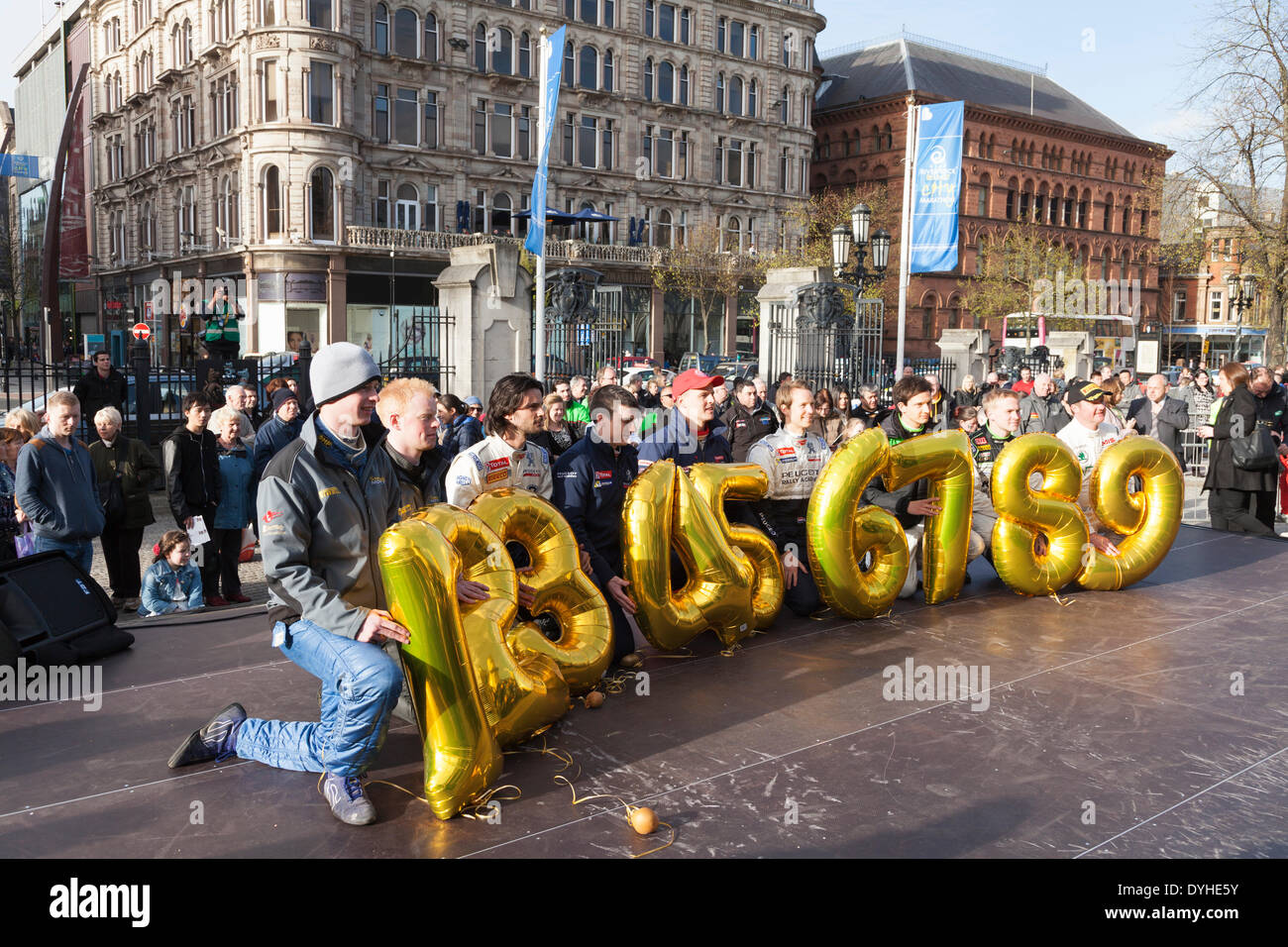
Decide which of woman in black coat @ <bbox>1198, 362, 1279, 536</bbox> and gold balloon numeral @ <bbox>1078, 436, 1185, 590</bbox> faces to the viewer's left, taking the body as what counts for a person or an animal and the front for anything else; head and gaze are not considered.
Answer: the woman in black coat

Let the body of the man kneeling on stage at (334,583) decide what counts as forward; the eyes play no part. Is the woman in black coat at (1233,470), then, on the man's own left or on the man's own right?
on the man's own left

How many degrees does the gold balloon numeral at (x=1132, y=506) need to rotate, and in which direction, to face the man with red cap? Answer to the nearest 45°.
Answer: approximately 45° to its right

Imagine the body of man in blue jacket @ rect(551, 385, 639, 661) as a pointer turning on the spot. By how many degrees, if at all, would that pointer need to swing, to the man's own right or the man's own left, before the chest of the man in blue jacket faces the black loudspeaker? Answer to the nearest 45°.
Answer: approximately 135° to the man's own right

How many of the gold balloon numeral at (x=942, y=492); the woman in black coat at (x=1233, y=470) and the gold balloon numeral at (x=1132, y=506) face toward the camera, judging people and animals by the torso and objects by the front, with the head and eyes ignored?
2

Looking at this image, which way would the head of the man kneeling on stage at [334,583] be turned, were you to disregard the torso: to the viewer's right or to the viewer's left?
to the viewer's right

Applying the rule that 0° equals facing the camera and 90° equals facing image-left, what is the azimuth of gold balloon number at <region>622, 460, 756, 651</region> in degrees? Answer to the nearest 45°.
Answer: approximately 315°

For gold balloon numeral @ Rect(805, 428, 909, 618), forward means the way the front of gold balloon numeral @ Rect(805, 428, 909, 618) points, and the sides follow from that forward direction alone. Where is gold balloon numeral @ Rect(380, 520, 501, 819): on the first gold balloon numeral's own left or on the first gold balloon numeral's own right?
on the first gold balloon numeral's own right

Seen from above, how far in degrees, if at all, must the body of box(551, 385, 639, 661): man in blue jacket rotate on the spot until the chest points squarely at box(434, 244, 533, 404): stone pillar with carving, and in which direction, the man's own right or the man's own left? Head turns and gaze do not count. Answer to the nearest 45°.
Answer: approximately 135° to the man's own left

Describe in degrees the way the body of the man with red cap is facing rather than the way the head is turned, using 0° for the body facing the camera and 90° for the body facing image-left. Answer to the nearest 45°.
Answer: approximately 315°

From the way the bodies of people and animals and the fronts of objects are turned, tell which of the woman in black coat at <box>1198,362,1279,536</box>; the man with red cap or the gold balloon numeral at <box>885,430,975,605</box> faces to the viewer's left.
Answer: the woman in black coat
